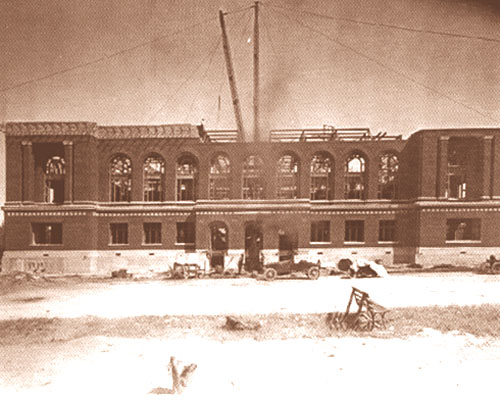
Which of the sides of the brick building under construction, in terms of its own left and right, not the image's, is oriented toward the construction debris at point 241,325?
front

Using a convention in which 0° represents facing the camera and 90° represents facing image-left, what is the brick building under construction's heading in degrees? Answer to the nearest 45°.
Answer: approximately 0°
